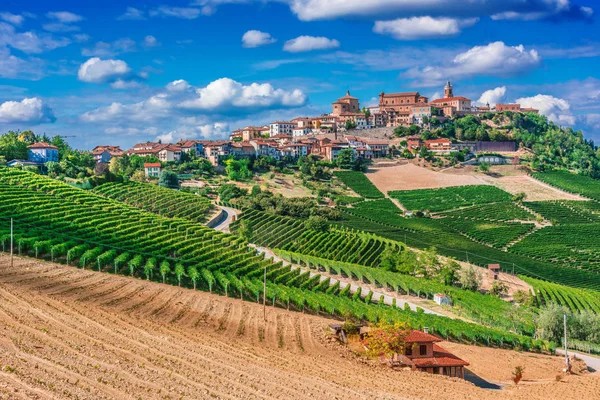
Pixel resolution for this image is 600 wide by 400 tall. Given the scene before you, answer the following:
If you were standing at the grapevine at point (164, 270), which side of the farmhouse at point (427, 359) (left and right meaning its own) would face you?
right

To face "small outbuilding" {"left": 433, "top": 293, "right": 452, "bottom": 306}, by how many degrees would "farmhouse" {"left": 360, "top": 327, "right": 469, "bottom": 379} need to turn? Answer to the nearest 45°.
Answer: approximately 180°

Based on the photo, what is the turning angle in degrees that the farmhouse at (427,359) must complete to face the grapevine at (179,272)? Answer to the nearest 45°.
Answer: approximately 90° to its right

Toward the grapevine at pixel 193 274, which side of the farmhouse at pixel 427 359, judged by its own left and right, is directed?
right

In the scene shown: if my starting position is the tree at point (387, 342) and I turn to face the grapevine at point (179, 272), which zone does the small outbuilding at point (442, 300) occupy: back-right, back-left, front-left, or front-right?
front-right

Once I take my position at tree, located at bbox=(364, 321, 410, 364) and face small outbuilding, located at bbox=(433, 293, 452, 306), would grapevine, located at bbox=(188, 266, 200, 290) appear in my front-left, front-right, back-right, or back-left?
front-left

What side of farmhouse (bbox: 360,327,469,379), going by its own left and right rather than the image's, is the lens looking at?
front
